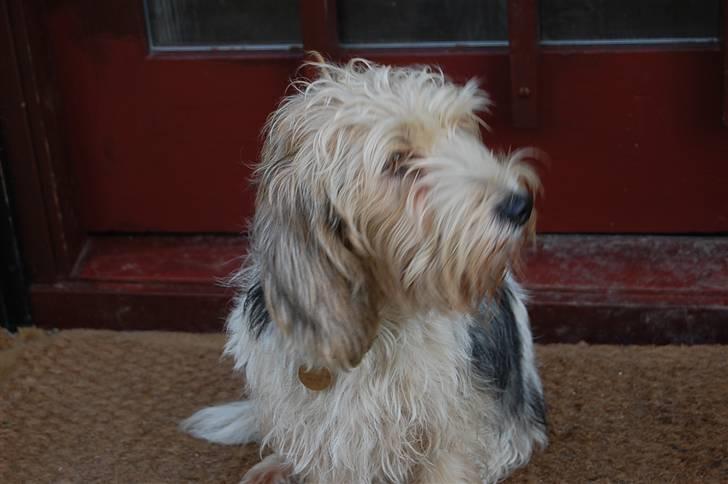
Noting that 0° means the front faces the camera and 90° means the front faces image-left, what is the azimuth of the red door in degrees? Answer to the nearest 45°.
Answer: approximately 0°

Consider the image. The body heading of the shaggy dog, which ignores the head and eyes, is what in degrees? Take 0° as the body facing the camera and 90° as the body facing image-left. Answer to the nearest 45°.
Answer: approximately 0°

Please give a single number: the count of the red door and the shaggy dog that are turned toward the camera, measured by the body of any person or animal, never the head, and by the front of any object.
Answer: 2

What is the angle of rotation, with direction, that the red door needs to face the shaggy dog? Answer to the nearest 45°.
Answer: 0° — it already faces it

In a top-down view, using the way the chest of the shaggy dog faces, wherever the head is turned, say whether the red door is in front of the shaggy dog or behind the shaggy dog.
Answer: behind
